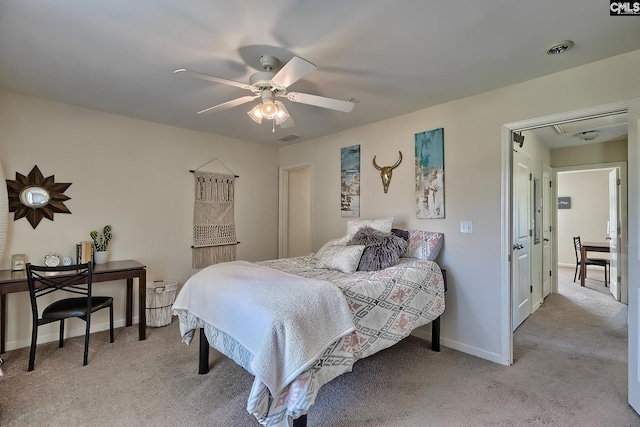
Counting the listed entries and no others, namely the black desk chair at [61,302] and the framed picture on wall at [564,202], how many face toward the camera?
1

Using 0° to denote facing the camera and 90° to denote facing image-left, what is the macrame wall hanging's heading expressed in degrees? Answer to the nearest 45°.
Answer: approximately 315°

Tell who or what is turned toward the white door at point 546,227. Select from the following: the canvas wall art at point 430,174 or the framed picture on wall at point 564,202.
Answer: the framed picture on wall

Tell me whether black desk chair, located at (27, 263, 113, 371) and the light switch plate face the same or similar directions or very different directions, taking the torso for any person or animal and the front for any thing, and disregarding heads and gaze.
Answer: very different directions

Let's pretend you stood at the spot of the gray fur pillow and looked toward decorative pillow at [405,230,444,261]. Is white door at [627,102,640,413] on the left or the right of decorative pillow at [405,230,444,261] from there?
right

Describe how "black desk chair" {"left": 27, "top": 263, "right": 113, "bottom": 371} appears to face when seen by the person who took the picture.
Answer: facing away from the viewer and to the right of the viewer

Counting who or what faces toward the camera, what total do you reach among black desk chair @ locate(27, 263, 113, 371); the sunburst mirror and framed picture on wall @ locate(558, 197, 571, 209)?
2

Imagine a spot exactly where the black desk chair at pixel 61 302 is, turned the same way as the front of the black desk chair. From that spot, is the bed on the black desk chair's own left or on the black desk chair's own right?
on the black desk chair's own right
